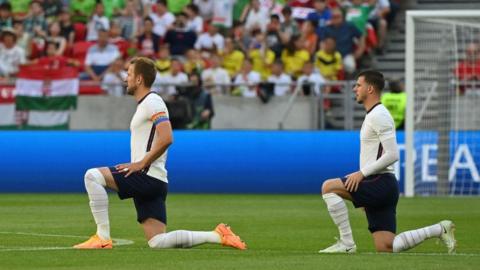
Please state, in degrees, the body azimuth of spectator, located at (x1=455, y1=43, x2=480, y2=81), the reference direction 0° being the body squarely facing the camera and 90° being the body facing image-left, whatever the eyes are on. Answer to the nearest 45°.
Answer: approximately 0°

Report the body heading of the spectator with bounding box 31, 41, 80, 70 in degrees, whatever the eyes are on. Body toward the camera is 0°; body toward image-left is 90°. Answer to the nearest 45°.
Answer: approximately 0°

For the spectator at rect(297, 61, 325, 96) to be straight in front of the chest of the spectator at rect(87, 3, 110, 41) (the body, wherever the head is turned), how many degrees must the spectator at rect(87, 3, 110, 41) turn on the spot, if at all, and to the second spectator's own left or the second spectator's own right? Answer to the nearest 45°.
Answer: approximately 45° to the second spectator's own left

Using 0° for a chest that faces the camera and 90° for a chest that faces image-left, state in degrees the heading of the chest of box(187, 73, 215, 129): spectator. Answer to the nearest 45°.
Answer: approximately 45°

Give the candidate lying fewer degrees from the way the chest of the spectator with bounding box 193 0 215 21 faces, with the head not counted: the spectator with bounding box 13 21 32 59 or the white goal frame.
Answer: the white goal frame
